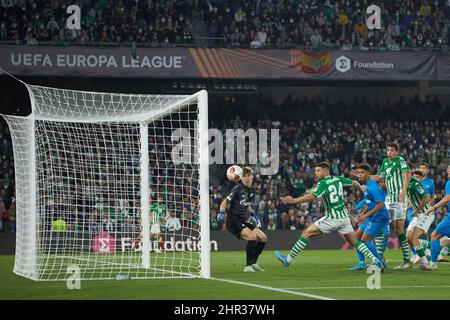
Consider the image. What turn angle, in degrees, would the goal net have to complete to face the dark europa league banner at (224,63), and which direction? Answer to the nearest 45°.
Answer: approximately 90° to its left

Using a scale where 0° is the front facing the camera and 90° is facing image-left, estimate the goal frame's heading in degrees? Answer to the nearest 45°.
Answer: approximately 270°

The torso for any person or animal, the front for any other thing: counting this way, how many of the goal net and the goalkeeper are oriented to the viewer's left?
0

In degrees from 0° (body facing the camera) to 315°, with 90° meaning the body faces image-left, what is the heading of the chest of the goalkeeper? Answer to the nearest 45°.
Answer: approximately 315°

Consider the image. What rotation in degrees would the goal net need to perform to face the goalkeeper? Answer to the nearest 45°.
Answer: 0° — it already faces them

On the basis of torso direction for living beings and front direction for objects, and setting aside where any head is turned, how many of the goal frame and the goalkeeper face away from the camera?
0

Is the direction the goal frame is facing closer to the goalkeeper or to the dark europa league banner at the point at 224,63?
the goalkeeper

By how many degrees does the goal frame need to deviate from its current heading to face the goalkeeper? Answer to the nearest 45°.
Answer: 0° — it already faces them

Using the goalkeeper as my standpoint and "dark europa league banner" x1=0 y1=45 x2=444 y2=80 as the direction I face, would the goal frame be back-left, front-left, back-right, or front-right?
back-left

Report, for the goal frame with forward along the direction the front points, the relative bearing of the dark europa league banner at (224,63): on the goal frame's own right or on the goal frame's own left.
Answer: on the goal frame's own left

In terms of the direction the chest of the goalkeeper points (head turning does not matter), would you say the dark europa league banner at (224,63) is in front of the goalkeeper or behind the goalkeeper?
behind
